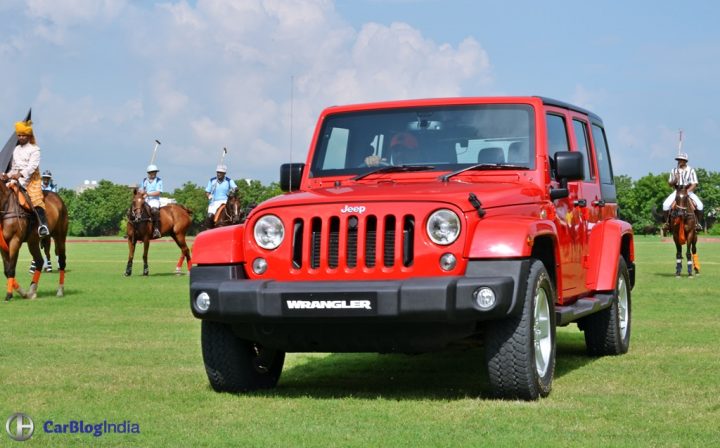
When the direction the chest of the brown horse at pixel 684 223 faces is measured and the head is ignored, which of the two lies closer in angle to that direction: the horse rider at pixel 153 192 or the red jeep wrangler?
the red jeep wrangler

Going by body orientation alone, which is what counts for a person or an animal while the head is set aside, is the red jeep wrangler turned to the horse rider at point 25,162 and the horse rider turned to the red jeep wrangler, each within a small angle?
no

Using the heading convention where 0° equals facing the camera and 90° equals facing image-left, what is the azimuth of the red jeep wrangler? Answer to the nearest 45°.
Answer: approximately 45°

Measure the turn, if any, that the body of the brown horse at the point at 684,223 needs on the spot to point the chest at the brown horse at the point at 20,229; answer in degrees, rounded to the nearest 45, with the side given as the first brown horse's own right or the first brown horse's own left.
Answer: approximately 45° to the first brown horse's own right

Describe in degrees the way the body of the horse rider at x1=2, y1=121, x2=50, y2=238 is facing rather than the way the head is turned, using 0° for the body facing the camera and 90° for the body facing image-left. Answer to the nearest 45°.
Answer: approximately 45°

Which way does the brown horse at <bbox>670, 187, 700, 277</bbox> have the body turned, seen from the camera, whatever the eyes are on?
toward the camera

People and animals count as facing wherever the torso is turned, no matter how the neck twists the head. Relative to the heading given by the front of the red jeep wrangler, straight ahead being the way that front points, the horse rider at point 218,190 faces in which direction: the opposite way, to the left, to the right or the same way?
the same way

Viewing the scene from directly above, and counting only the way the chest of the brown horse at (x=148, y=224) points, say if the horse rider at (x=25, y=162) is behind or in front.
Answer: in front

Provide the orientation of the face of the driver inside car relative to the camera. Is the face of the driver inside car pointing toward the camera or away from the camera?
toward the camera

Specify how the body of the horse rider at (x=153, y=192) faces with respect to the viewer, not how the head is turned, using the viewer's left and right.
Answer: facing the viewer and to the left of the viewer

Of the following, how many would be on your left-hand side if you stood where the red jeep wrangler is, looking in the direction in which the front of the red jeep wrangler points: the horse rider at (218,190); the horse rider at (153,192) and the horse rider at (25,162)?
0

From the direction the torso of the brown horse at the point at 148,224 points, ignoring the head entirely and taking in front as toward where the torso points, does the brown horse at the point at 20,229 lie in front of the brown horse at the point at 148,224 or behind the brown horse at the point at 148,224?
in front

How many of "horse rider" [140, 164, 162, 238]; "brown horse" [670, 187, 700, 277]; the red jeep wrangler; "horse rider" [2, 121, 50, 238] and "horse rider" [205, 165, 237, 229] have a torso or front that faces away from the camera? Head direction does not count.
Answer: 0

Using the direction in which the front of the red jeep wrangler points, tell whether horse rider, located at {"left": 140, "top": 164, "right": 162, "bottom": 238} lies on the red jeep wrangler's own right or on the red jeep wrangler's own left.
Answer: on the red jeep wrangler's own right

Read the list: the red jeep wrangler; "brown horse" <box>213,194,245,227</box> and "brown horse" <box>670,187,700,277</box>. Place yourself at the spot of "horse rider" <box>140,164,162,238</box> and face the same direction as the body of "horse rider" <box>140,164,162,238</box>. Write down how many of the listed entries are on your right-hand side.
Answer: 0

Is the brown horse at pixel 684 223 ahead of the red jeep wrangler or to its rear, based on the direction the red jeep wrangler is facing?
to the rear

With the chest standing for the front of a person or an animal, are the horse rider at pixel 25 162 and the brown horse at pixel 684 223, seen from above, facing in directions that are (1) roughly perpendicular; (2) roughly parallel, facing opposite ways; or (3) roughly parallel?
roughly parallel

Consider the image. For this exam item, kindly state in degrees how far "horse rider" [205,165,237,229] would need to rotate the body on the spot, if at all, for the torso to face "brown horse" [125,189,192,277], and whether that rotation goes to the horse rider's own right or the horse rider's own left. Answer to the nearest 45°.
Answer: approximately 45° to the horse rider's own right
